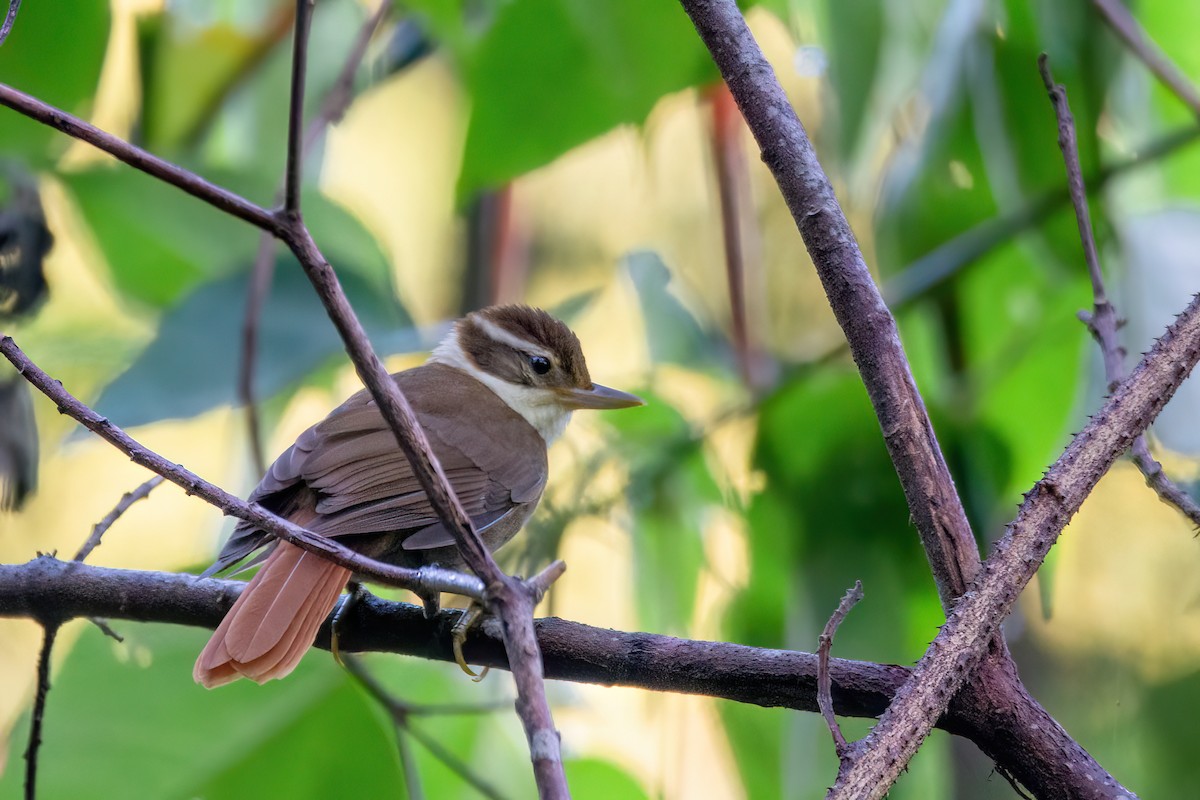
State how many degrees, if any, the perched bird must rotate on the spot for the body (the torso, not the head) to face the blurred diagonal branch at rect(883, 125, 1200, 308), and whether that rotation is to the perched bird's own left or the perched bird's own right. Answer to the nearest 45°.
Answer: approximately 45° to the perched bird's own right

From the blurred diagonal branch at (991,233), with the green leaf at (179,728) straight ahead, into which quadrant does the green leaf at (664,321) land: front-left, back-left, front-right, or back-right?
front-right

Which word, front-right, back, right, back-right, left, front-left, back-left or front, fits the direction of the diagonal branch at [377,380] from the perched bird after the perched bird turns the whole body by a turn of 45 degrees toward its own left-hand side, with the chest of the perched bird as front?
back

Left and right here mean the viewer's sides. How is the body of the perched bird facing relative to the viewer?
facing away from the viewer and to the right of the viewer
